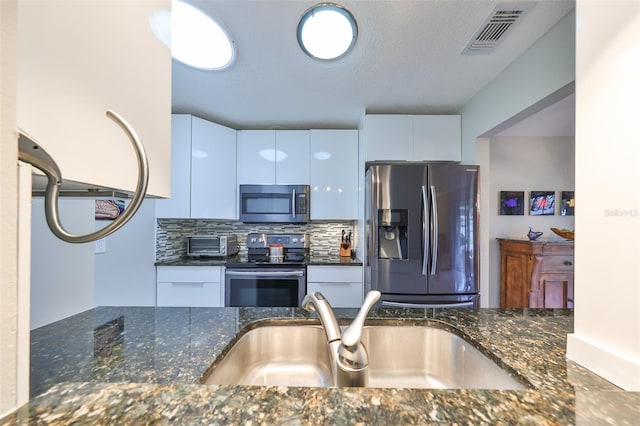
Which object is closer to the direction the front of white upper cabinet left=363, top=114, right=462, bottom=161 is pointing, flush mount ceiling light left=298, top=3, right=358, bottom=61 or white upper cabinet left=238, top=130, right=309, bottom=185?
the flush mount ceiling light

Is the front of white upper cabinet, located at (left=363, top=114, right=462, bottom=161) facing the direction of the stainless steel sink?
yes

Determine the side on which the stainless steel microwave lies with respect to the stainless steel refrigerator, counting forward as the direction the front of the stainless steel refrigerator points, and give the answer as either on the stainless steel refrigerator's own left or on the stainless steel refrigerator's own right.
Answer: on the stainless steel refrigerator's own right
